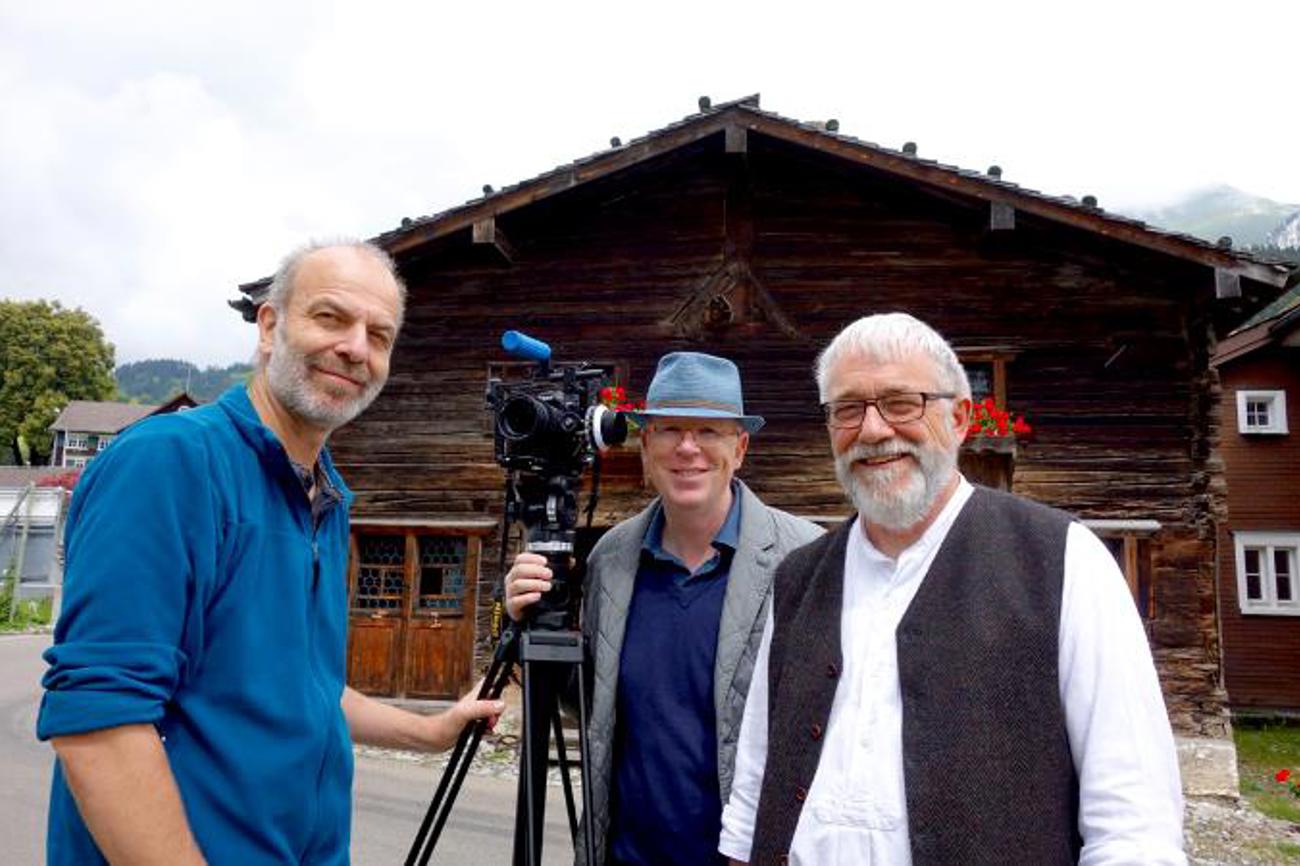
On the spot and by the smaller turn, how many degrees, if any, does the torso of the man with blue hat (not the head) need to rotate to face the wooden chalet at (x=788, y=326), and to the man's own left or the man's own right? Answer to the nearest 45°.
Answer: approximately 180°

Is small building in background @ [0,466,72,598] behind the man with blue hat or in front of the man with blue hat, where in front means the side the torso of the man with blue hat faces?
behind

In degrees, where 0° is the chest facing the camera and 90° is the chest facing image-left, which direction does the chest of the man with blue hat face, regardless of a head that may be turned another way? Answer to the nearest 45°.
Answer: approximately 0°

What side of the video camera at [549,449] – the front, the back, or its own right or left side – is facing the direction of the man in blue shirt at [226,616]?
front

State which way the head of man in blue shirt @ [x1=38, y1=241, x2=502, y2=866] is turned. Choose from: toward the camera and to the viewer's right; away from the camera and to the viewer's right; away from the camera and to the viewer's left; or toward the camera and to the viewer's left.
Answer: toward the camera and to the viewer's right

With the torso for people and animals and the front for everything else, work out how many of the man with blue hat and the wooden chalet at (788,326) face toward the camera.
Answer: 2

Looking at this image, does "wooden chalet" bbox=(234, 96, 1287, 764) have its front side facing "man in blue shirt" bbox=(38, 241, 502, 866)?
yes

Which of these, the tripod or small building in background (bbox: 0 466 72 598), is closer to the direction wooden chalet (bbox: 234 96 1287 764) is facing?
the tripod

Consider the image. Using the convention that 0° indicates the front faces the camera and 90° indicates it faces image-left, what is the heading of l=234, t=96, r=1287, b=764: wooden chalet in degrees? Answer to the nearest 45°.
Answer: approximately 0°

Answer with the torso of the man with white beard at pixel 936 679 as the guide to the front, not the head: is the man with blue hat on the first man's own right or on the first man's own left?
on the first man's own right

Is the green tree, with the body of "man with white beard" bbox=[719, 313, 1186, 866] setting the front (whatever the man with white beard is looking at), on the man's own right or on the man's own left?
on the man's own right

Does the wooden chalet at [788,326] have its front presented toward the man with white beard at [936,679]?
yes
